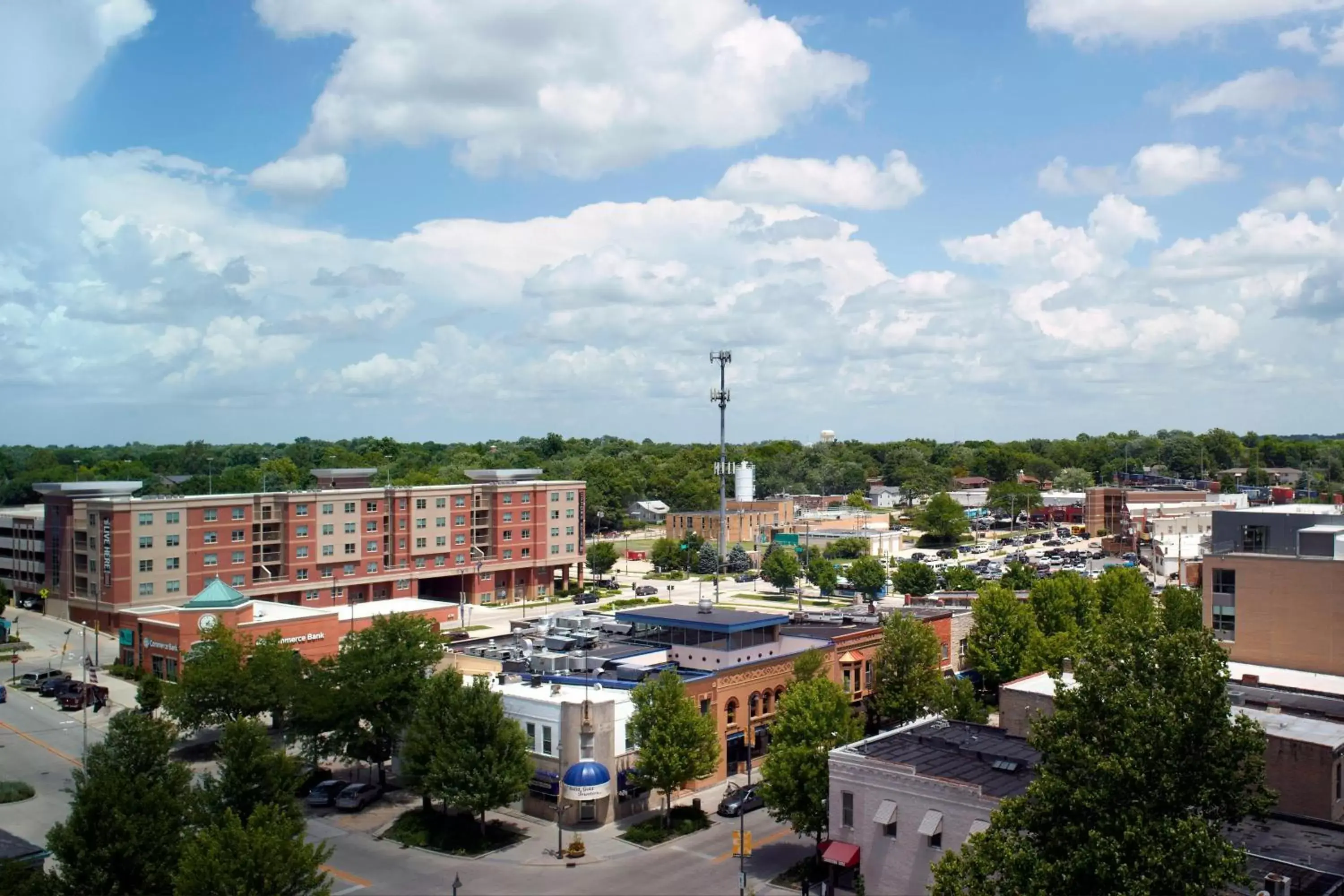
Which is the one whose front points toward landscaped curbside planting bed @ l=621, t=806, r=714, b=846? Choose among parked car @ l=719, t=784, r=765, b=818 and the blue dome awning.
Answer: the parked car

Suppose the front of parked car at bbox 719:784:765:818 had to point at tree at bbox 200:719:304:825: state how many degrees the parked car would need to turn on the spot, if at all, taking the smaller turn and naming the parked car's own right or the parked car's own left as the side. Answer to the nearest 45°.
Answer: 0° — it already faces it

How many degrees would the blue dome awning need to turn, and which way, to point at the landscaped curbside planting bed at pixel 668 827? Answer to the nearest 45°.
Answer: approximately 90° to its left

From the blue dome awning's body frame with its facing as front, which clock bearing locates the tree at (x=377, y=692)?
The tree is roughly at 4 o'clock from the blue dome awning.

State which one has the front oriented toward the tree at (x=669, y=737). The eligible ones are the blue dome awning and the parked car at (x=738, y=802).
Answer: the parked car

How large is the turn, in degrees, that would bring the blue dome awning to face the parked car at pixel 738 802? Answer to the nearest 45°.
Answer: approximately 135° to its left

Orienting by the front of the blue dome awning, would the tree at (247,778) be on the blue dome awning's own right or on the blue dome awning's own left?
on the blue dome awning's own right

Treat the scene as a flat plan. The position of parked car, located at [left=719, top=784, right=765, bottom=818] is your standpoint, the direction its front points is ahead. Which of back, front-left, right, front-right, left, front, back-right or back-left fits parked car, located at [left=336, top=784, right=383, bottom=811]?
front-right

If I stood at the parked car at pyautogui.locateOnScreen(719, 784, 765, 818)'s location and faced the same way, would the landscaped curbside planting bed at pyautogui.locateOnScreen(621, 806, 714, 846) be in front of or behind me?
in front

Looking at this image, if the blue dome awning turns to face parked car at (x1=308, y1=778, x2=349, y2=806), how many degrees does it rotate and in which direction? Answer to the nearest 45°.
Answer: approximately 135° to its right

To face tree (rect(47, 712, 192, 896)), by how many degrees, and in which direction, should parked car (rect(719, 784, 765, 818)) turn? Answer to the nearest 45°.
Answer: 0° — it already faces it

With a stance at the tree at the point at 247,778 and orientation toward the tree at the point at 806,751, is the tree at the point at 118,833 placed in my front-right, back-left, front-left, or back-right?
back-right

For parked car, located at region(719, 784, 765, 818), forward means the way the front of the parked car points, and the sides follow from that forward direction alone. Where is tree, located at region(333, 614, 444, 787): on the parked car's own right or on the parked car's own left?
on the parked car's own right

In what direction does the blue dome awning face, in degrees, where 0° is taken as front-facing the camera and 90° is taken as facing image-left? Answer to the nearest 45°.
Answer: approximately 0°

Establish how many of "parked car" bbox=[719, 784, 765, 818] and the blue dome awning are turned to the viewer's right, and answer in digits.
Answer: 0

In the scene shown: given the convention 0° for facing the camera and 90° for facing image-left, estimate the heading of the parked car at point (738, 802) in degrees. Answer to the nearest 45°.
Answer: approximately 45°

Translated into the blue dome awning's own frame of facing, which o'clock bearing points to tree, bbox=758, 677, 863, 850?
The tree is roughly at 10 o'clock from the blue dome awning.
